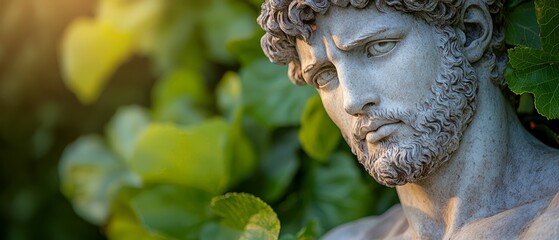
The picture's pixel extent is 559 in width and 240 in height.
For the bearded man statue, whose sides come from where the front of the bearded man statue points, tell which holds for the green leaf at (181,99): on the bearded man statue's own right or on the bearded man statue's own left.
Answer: on the bearded man statue's own right

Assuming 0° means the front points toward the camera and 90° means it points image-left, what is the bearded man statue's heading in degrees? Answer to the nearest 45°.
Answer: approximately 45°

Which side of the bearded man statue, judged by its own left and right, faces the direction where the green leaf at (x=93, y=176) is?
right

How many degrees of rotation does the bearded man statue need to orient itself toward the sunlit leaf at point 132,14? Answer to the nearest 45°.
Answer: approximately 90° to its right
